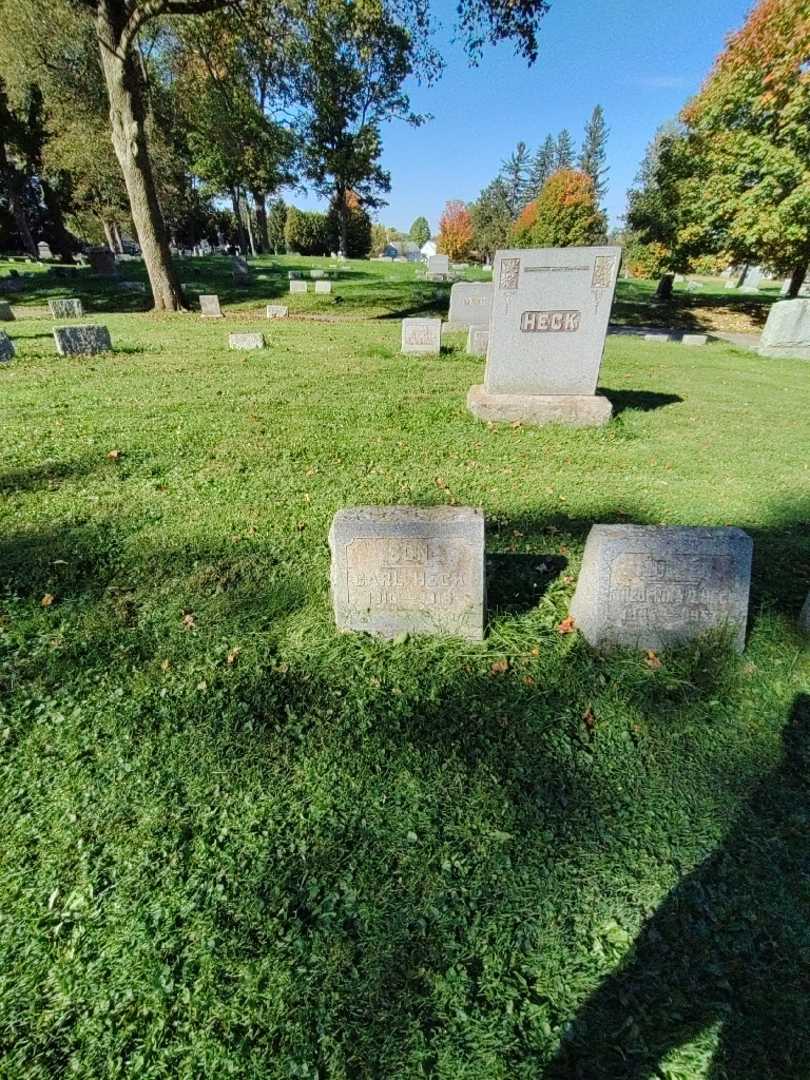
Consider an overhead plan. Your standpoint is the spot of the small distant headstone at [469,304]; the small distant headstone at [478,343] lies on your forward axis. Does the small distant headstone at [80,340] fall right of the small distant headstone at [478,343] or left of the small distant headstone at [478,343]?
right

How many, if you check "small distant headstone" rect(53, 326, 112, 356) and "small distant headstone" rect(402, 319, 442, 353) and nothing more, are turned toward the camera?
2

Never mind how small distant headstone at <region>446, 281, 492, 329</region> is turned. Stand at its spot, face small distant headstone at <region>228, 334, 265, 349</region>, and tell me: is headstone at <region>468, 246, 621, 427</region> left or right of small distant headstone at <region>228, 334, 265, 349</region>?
left

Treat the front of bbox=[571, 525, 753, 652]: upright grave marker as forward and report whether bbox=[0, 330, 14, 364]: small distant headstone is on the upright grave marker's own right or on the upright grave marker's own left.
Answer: on the upright grave marker's own right

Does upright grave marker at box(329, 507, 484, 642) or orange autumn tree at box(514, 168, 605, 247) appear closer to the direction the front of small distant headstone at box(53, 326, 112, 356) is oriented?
the upright grave marker

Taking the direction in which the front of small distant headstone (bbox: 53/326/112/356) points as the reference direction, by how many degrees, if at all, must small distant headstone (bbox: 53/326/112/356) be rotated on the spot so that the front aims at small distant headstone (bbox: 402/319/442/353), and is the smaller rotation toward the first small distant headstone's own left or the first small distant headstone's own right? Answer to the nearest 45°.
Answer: approximately 90° to the first small distant headstone's own left

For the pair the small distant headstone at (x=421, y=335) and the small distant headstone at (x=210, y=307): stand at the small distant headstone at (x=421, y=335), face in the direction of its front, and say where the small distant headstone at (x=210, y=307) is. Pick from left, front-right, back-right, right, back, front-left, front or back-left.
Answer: back-right

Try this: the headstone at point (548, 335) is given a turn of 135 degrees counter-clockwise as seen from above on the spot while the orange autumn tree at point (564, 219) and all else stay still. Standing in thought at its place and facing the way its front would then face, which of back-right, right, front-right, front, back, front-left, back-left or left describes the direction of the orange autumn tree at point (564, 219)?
front-left

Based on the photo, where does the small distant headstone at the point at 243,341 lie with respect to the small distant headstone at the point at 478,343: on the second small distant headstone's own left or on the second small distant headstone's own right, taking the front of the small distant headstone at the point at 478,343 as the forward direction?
on the second small distant headstone's own right
